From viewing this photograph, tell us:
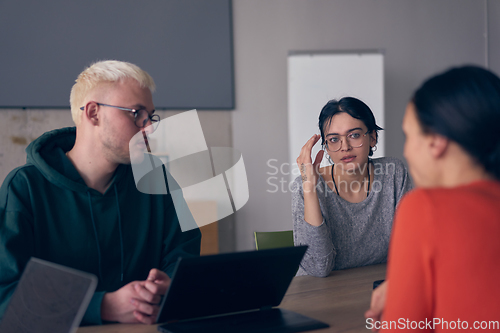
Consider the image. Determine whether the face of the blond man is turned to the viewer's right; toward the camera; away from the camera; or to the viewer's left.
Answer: to the viewer's right

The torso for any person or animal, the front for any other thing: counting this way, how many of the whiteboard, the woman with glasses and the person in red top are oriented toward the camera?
2

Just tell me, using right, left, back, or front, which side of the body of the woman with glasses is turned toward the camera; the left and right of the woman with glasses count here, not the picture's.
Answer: front

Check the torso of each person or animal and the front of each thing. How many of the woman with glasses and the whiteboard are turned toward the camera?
2

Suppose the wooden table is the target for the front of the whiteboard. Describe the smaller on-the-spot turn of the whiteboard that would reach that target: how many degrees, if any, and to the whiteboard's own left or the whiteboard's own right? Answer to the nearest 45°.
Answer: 0° — it already faces it

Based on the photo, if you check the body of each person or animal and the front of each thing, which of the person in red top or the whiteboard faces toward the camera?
the whiteboard

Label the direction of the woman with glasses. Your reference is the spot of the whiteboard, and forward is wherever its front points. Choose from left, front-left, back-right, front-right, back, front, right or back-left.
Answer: front

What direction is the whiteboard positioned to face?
toward the camera

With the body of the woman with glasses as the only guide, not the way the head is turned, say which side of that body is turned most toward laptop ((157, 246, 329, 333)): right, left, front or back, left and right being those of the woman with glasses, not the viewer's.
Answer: front

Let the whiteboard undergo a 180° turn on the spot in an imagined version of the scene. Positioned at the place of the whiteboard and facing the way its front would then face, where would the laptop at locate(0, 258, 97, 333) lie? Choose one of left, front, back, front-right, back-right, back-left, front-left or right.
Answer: back

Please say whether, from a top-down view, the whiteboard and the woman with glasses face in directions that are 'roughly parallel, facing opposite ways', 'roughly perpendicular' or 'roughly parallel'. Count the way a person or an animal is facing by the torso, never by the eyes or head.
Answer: roughly parallel

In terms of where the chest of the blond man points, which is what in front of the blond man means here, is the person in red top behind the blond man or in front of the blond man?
in front

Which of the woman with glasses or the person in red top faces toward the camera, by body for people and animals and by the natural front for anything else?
the woman with glasses
